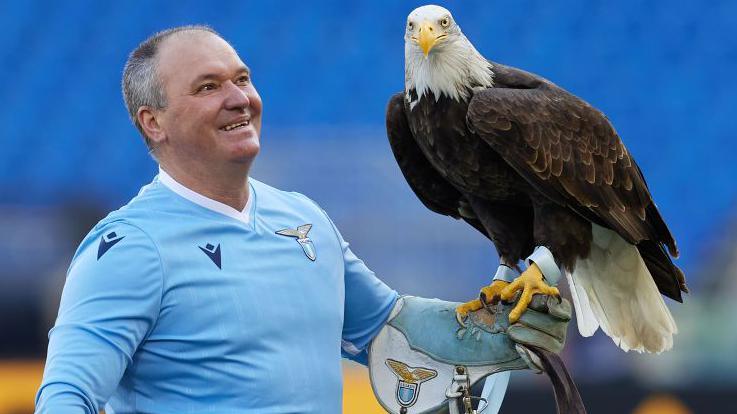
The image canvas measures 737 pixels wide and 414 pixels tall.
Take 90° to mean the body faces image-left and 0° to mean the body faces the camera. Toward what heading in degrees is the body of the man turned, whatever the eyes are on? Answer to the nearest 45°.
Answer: approximately 315°
